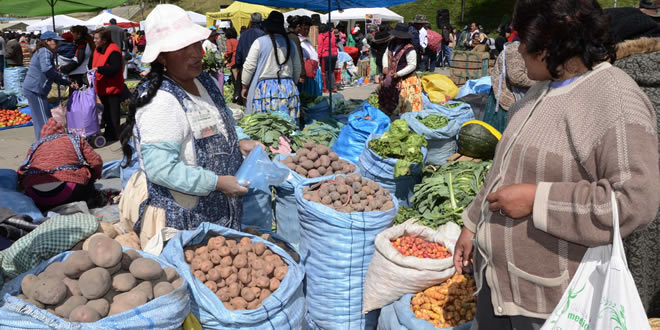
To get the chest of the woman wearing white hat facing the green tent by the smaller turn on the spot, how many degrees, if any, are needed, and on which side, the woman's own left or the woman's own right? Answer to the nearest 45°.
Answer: approximately 135° to the woman's own left

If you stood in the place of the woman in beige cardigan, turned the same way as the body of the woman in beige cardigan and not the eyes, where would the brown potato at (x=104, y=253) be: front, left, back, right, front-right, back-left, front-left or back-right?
front-right

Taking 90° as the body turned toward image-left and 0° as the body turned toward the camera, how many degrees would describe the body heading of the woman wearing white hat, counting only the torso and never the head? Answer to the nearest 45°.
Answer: approximately 315°

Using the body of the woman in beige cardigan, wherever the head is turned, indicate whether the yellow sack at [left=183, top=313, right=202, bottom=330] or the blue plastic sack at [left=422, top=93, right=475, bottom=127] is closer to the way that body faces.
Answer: the yellow sack

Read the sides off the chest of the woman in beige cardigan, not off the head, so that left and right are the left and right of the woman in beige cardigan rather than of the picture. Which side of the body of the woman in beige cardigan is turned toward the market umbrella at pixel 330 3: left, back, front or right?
right

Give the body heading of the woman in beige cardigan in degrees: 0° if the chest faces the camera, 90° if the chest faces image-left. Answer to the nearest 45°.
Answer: approximately 45°

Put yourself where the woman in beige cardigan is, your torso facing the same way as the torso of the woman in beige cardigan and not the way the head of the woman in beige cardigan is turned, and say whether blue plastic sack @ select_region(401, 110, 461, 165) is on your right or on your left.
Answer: on your right

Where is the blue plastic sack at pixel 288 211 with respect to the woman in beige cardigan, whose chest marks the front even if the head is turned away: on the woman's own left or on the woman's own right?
on the woman's own right
